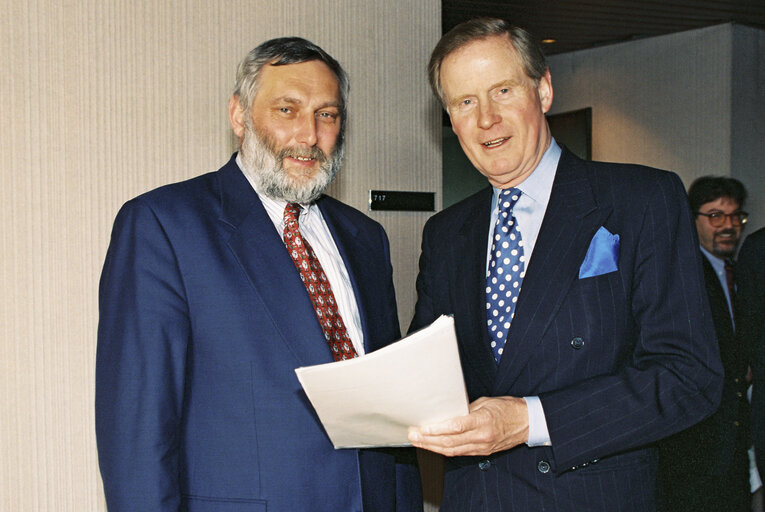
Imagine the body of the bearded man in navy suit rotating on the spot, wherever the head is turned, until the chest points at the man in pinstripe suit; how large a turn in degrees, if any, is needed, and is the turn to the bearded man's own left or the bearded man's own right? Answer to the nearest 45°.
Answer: approximately 45° to the bearded man's own left

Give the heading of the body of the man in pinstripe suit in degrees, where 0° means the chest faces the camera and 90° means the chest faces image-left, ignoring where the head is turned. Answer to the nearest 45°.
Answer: approximately 45°

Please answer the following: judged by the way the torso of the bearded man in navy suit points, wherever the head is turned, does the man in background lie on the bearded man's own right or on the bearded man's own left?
on the bearded man's own left

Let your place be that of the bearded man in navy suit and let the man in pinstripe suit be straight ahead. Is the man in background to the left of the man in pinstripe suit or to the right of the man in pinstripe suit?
left

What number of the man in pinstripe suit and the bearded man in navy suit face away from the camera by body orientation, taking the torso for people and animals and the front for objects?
0

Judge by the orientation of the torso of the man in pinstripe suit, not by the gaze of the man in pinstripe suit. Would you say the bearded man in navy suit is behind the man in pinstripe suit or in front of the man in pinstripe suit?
in front

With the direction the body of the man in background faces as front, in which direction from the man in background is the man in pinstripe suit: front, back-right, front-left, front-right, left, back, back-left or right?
front-right

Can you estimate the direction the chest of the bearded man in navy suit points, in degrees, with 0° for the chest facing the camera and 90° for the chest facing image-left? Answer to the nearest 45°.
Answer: approximately 315°

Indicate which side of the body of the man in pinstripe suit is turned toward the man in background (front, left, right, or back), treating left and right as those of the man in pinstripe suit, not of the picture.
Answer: back

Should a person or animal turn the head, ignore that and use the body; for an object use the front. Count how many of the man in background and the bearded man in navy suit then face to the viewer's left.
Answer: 0

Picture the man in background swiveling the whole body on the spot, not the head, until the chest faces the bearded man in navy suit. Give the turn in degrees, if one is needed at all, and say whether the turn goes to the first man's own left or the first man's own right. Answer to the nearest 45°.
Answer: approximately 90° to the first man's own right
